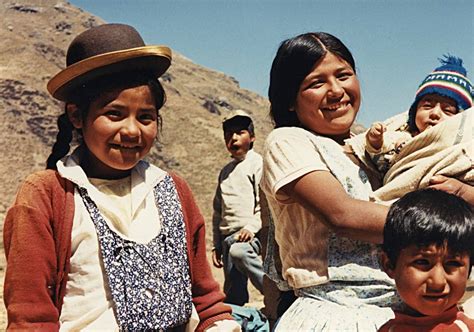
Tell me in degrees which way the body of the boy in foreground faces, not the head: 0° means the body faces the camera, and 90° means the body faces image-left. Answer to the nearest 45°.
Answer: approximately 0°

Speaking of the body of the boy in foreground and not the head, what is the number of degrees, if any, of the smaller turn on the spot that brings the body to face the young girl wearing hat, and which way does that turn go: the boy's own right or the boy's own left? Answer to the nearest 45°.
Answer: approximately 90° to the boy's own right

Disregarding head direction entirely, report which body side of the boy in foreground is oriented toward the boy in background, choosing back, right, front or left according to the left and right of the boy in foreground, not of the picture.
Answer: back

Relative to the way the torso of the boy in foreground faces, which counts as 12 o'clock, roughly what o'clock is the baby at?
The baby is roughly at 6 o'clock from the boy in foreground.
